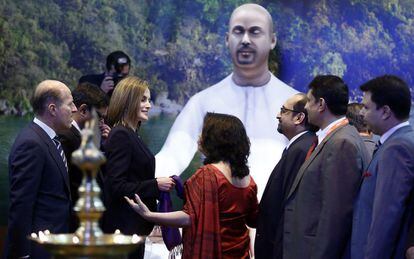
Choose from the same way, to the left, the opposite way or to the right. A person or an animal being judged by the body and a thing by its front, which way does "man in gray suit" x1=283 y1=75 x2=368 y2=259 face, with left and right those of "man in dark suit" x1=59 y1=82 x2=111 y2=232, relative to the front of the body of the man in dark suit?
the opposite way

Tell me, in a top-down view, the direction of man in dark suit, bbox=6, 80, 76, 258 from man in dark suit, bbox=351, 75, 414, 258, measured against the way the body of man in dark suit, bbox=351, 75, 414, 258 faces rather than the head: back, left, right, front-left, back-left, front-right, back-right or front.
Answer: front

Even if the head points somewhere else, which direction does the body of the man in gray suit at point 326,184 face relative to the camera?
to the viewer's left

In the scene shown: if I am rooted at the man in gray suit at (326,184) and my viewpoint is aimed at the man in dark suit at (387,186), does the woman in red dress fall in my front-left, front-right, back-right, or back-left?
back-right

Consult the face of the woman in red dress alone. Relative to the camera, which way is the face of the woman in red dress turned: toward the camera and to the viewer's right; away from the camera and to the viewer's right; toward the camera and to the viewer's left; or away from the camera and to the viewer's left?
away from the camera and to the viewer's left

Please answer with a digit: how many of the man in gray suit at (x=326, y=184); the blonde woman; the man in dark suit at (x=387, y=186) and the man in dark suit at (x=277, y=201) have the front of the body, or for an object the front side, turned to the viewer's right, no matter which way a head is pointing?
1

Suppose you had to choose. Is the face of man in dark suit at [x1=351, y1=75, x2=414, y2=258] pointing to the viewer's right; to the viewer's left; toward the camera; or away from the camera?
to the viewer's left

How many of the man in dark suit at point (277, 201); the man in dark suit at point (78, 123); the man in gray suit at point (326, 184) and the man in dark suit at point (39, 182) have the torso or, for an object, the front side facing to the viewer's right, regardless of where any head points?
2

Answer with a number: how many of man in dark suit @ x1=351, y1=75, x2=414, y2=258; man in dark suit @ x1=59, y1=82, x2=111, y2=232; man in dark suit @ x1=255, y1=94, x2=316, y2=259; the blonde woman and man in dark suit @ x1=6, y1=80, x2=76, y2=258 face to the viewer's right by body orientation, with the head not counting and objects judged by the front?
3

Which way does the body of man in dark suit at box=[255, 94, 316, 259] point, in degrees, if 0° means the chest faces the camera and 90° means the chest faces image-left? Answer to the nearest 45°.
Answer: approximately 90°

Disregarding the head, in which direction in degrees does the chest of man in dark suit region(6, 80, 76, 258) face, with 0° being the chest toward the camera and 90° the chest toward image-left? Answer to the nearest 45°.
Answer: approximately 270°

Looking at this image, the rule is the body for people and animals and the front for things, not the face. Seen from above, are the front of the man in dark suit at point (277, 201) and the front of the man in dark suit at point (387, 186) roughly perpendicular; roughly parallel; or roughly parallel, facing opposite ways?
roughly parallel
